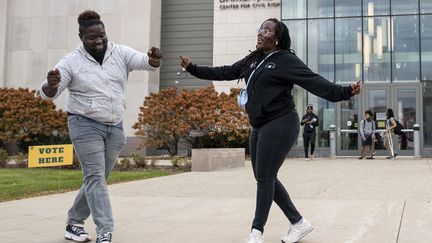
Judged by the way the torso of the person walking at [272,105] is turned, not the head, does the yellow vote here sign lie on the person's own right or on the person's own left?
on the person's own right

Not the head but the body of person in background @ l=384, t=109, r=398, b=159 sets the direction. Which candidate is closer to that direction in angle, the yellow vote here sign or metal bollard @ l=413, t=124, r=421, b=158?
the yellow vote here sign

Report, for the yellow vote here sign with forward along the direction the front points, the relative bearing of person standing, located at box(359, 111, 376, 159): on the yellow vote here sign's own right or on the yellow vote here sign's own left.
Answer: on the yellow vote here sign's own left

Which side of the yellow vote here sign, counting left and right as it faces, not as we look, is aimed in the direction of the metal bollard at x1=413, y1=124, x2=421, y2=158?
left

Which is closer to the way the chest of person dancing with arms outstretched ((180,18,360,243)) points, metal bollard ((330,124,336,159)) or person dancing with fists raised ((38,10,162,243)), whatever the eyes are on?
the person dancing with fists raised

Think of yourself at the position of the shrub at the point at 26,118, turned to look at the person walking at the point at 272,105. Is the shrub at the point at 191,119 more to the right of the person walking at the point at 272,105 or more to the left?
left
